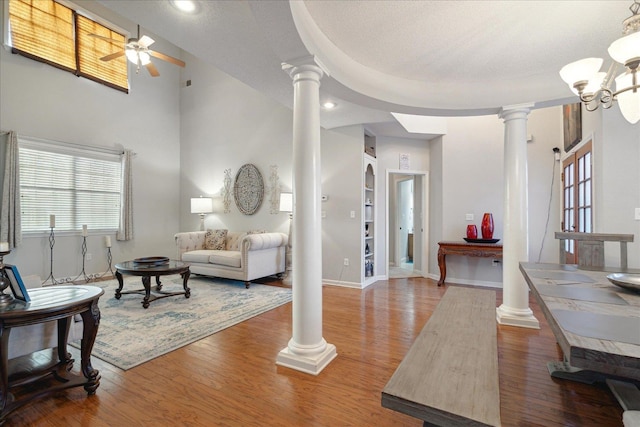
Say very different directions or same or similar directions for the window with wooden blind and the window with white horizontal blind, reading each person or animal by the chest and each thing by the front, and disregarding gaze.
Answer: same or similar directions

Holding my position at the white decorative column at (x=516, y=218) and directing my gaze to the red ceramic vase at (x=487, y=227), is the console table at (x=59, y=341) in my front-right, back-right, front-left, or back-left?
back-left

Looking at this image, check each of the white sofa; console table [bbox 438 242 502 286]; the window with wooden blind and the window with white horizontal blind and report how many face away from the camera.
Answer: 0

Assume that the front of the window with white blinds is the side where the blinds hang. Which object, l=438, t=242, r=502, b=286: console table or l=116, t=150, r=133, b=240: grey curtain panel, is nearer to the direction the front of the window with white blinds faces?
the console table

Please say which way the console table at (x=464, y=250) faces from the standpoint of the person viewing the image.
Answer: facing the viewer

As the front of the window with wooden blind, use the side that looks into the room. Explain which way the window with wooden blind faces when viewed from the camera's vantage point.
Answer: facing the viewer and to the right of the viewer

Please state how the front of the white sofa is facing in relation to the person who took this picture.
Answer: facing the viewer and to the left of the viewer

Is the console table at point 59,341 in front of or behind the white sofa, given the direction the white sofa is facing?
in front

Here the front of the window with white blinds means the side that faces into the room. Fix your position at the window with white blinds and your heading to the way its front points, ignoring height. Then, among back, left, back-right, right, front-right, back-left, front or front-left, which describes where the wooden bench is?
front-right

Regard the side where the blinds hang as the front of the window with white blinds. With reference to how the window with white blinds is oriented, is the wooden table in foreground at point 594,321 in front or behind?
in front

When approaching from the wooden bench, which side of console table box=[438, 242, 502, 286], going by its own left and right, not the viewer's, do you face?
front

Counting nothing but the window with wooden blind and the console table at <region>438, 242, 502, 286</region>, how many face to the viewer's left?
0

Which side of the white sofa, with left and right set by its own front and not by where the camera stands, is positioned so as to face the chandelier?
left

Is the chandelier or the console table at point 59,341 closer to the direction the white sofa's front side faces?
the console table
